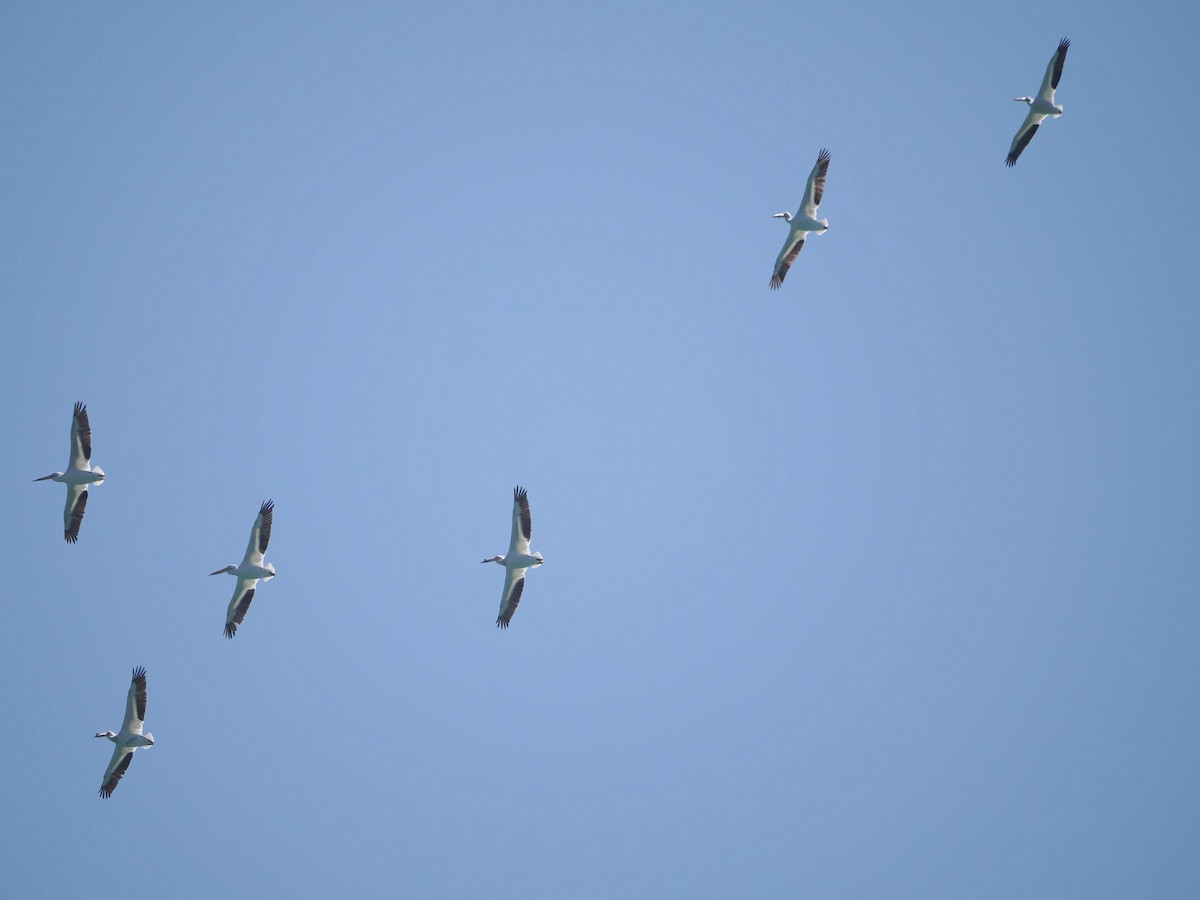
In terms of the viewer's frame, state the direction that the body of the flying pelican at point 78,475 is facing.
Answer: to the viewer's left

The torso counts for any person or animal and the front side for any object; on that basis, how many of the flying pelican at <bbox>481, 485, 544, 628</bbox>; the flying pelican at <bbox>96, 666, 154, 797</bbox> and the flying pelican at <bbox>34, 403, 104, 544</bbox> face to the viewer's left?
3

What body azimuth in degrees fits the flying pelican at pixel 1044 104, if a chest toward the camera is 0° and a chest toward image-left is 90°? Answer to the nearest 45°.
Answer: approximately 90°

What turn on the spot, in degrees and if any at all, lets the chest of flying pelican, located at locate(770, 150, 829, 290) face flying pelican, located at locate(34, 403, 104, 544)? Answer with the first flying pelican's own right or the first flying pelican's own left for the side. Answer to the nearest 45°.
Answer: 0° — it already faces it

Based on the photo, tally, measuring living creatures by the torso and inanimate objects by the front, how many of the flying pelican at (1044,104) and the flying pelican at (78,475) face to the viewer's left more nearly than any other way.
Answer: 2

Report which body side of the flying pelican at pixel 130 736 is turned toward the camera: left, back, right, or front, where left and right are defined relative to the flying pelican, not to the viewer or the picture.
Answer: left

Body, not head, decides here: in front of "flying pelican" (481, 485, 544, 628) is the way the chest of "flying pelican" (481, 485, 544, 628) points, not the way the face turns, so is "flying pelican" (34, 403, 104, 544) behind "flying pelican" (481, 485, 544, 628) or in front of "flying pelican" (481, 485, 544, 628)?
in front

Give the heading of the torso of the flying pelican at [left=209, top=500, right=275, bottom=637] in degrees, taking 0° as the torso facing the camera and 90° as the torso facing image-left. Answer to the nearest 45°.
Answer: approximately 90°

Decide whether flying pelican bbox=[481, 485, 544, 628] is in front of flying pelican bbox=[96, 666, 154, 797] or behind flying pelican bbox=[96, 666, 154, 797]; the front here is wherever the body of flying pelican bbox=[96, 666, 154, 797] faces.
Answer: behind

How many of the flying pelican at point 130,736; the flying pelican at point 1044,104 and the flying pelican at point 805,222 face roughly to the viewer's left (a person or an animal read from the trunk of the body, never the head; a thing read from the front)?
3

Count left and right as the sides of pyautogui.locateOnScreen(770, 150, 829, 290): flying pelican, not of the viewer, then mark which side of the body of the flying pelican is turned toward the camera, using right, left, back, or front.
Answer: left
